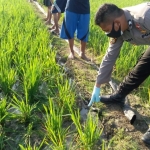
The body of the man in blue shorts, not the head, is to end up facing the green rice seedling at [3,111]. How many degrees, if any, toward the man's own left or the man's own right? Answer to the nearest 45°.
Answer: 0° — they already face it

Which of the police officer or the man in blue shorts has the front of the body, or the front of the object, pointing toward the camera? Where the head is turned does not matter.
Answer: the man in blue shorts

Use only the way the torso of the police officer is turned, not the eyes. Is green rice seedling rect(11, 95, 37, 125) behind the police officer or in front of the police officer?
in front

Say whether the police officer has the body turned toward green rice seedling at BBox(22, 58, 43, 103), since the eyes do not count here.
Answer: yes

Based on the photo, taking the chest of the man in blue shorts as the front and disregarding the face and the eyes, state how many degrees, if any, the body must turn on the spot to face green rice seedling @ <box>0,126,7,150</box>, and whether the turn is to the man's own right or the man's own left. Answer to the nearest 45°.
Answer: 0° — they already face it

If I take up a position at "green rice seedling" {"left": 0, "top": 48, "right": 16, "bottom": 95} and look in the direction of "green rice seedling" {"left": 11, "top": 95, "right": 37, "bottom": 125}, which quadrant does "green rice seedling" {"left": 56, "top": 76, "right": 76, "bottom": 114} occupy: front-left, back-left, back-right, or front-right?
front-left

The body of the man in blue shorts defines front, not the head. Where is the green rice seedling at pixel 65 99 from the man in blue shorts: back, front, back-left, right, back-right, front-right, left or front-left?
front

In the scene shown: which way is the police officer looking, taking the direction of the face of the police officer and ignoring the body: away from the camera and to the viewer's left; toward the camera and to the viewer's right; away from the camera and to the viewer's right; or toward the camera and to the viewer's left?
toward the camera and to the viewer's left

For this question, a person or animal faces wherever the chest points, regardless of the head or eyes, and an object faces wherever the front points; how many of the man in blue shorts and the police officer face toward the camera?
1

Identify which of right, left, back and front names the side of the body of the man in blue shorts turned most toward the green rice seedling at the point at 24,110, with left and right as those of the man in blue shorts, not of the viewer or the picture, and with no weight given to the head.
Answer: front

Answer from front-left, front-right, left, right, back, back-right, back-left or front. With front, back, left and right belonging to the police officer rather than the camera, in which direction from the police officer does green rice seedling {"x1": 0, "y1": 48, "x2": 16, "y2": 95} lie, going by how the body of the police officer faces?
front

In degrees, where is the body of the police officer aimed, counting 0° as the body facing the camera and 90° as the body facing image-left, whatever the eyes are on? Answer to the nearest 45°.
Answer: approximately 90°

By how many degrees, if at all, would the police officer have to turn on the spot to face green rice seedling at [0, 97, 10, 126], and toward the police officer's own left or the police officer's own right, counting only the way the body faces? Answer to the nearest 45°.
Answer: approximately 45° to the police officer's own left

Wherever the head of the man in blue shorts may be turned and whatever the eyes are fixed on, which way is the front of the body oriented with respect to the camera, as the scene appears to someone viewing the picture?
toward the camera

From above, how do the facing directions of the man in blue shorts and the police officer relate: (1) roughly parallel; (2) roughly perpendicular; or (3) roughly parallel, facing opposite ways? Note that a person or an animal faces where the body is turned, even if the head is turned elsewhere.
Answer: roughly perpendicular
